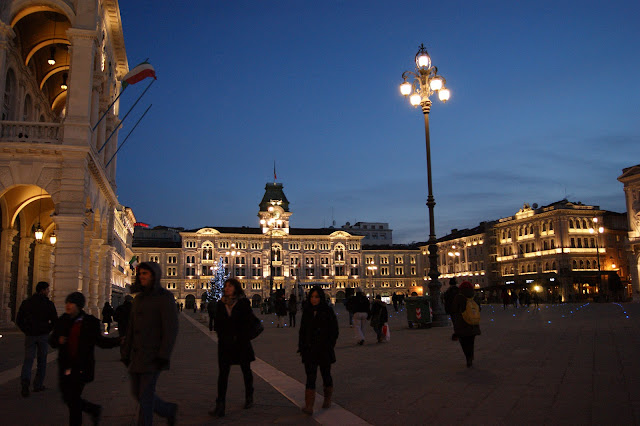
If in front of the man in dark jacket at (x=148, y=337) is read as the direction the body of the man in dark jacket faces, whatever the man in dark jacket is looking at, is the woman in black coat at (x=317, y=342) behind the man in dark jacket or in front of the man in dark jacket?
behind

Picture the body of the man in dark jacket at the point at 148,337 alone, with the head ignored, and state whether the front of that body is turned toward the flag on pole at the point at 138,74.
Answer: no

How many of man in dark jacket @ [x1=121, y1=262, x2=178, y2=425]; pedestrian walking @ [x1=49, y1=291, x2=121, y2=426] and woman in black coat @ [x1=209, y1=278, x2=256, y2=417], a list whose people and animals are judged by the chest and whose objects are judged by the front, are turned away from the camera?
0

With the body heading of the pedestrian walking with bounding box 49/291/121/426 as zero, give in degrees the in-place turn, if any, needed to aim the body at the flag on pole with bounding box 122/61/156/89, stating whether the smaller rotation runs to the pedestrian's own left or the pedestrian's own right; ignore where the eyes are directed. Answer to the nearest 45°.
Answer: approximately 135° to the pedestrian's own right

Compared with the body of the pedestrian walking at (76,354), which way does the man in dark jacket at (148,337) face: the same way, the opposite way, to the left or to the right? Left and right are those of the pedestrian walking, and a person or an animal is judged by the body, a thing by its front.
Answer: the same way

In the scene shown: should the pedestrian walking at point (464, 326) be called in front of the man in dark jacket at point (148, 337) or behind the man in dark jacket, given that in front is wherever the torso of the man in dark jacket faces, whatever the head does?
behind

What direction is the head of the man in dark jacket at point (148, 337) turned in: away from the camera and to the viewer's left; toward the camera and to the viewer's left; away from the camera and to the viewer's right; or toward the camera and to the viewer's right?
toward the camera and to the viewer's left

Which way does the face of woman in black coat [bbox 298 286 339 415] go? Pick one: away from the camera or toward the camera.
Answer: toward the camera

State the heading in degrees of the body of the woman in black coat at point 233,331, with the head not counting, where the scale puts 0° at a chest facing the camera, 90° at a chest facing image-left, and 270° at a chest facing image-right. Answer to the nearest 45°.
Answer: approximately 45°

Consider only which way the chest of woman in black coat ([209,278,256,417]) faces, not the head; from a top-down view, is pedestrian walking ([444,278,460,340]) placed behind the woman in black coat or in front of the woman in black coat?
behind

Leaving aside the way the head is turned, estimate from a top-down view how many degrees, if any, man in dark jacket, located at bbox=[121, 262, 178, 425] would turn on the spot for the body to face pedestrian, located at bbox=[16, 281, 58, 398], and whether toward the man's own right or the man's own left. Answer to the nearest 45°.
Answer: approximately 135° to the man's own right

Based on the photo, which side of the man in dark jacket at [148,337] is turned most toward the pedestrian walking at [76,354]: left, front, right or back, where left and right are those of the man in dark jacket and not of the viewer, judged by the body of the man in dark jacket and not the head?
right

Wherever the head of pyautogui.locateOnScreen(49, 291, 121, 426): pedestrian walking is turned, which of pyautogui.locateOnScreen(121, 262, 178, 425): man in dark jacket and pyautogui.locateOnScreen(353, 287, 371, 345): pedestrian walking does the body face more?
the man in dark jacket

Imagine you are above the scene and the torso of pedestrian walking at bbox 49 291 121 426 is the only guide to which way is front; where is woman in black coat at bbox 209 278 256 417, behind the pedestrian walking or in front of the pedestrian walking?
behind

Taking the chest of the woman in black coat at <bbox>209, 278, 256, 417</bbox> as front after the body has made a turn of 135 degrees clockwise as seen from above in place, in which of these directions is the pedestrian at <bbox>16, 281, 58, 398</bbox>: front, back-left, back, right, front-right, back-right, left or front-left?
front-left

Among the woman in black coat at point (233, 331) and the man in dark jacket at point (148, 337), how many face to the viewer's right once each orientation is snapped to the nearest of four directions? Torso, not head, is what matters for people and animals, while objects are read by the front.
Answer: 0

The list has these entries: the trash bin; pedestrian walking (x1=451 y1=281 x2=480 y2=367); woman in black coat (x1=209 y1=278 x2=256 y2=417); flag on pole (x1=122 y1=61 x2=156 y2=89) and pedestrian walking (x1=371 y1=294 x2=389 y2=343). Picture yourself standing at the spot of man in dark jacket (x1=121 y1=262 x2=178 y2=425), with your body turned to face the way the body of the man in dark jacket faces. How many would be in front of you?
0

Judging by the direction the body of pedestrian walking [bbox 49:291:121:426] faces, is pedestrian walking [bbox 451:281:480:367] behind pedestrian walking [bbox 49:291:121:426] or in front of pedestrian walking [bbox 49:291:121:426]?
behind

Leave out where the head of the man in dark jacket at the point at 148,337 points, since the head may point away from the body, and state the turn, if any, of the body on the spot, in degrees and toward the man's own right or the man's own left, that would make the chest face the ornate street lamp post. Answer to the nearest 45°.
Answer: approximately 180°

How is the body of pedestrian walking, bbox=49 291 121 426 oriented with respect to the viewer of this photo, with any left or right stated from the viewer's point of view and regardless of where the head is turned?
facing the viewer and to the left of the viewer

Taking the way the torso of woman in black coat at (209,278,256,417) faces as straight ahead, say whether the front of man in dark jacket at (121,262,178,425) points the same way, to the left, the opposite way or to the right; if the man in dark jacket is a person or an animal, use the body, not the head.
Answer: the same way
